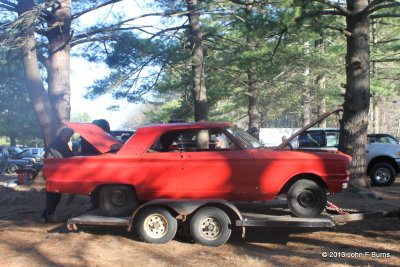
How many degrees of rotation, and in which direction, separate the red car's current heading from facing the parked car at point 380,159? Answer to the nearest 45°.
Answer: approximately 45° to its left

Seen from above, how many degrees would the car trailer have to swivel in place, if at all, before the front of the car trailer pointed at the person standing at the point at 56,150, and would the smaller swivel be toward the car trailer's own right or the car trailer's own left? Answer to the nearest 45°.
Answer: approximately 135° to the car trailer's own left

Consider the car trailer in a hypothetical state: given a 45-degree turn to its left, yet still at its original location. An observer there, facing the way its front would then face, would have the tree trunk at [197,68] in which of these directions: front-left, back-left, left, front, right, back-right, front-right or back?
front-left

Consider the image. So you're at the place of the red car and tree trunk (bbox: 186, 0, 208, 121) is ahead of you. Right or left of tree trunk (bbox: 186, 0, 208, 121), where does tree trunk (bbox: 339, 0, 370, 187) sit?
right

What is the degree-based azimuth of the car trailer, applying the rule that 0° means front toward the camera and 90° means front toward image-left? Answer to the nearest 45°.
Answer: approximately 270°

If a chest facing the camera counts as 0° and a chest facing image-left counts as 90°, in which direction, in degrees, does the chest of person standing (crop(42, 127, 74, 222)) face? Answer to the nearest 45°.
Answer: approximately 270°

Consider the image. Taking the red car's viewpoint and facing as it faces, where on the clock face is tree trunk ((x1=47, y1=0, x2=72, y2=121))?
The tree trunk is roughly at 8 o'clock from the red car.

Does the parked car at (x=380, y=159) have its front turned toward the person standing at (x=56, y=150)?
no

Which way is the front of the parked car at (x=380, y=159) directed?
to the viewer's right
